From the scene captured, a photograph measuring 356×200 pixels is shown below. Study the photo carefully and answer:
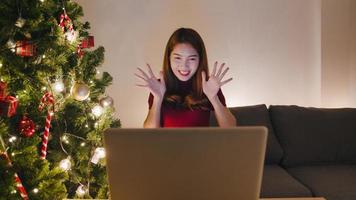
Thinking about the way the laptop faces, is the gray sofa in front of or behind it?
in front

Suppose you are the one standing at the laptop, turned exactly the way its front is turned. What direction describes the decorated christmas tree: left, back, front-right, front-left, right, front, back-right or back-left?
front-left

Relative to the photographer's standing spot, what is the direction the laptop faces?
facing away from the viewer

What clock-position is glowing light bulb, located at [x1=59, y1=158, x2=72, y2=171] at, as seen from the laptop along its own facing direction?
The glowing light bulb is roughly at 11 o'clock from the laptop.

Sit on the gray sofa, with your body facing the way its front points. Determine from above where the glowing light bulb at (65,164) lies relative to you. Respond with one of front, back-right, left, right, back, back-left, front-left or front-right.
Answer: front-right

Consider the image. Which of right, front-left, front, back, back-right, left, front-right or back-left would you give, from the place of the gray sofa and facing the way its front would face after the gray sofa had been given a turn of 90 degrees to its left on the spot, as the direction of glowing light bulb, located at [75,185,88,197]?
back-right

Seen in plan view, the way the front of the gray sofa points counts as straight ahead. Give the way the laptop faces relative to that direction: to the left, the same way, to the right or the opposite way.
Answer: the opposite way

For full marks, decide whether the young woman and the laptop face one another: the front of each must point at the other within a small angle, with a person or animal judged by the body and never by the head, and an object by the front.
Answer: yes

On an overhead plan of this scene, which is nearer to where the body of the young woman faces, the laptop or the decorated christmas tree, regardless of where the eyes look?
the laptop

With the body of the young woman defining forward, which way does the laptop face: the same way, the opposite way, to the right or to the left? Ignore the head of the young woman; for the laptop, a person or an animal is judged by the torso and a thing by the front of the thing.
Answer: the opposite way

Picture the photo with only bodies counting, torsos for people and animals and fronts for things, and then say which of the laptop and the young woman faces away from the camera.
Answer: the laptop
